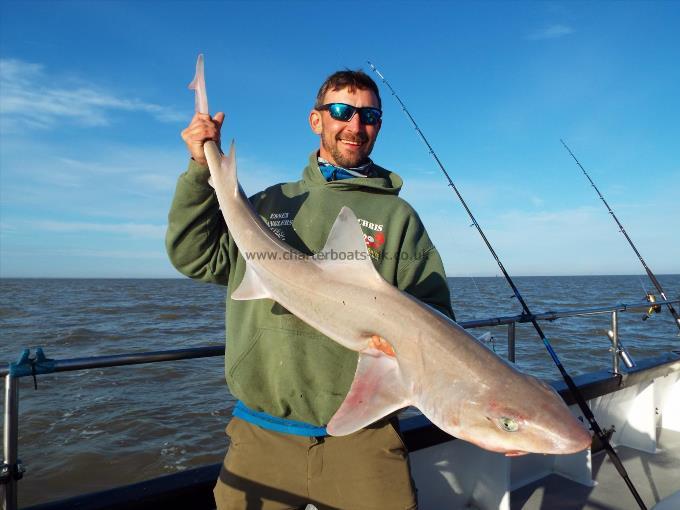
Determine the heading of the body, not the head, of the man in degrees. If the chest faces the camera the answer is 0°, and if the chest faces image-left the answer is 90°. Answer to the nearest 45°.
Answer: approximately 0°
